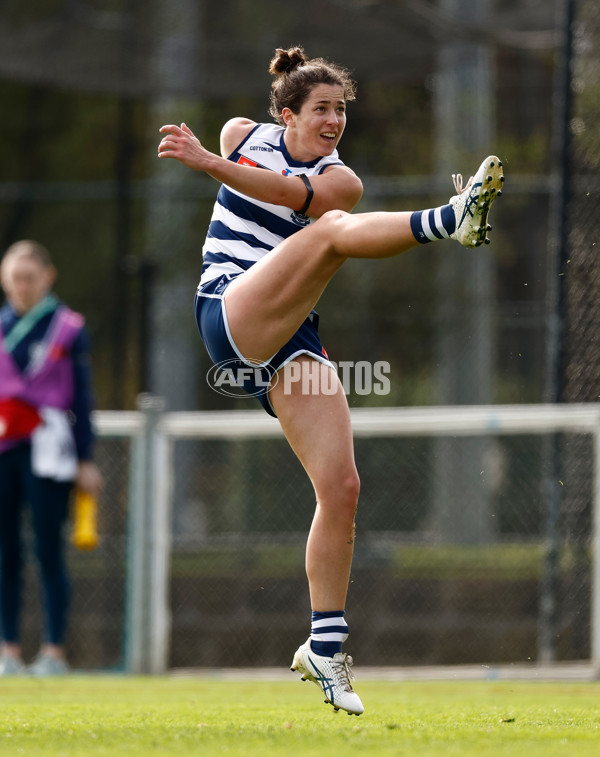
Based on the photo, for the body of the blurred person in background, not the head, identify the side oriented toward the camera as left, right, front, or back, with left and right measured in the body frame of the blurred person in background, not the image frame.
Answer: front

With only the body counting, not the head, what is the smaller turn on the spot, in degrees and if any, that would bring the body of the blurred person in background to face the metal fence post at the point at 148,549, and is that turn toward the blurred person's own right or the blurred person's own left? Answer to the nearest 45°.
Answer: approximately 135° to the blurred person's own left
